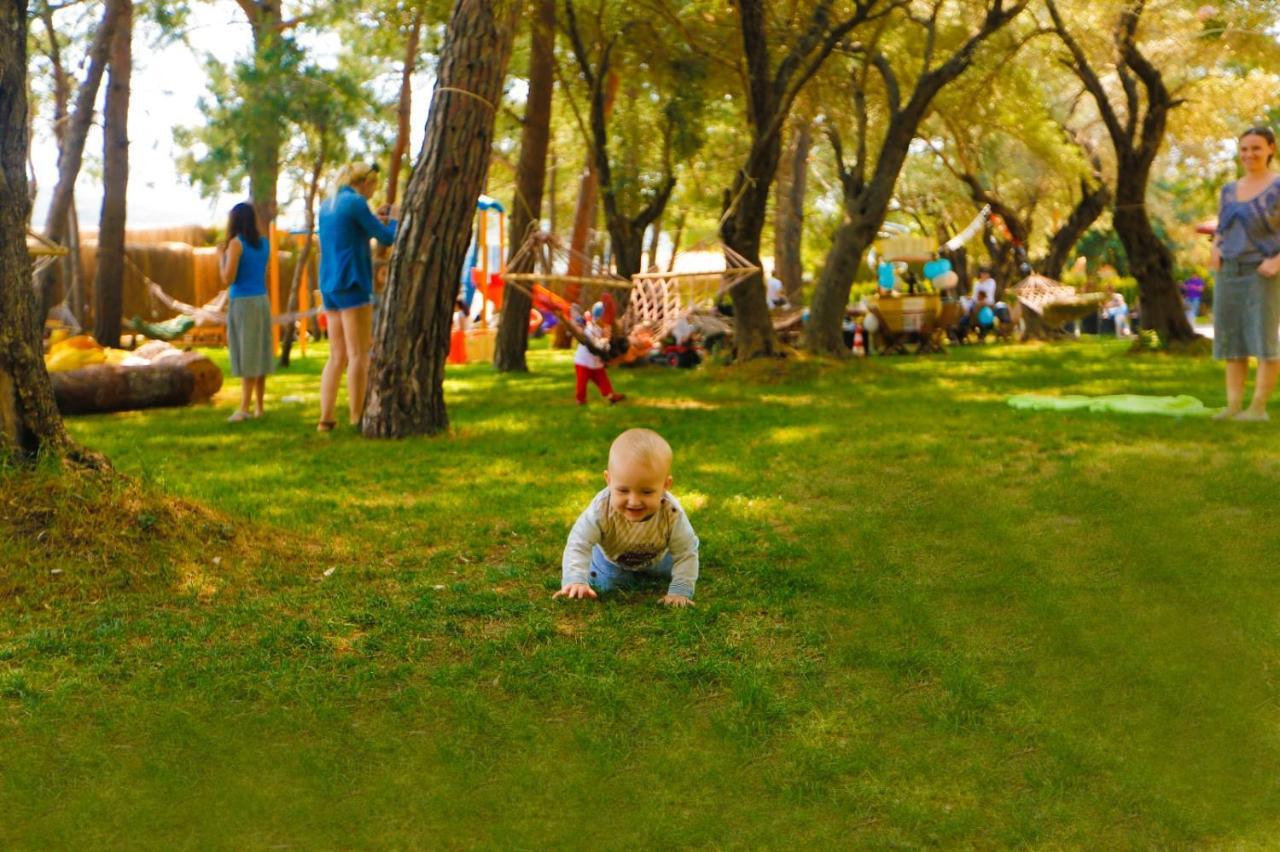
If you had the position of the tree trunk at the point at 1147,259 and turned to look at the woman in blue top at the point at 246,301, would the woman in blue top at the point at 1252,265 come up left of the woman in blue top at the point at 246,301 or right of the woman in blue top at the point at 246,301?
left

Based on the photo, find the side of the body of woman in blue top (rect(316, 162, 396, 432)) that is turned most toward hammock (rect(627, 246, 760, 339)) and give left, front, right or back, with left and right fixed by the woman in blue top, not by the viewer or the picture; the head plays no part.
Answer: front

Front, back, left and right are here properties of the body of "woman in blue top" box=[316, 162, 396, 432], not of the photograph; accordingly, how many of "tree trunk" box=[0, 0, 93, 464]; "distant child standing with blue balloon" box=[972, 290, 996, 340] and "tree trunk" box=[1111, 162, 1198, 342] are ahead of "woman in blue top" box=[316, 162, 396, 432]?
2

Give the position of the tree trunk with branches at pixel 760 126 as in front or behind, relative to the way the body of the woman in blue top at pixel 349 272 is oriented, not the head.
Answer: in front

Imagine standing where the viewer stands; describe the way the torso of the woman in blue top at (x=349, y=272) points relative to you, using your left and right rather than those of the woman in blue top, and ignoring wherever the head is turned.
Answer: facing away from the viewer and to the right of the viewer

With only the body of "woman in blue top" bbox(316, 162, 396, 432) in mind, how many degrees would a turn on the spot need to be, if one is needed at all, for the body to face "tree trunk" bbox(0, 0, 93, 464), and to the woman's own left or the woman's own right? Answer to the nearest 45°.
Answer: approximately 135° to the woman's own right

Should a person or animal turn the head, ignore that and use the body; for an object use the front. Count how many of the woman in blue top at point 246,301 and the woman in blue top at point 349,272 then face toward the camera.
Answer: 0
